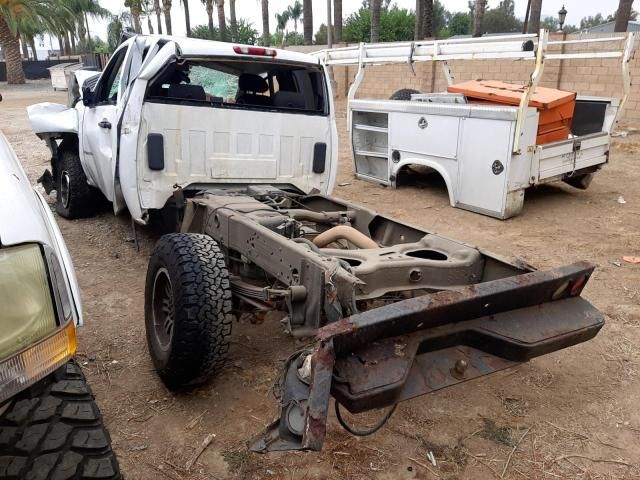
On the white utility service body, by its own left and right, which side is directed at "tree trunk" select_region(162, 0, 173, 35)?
front

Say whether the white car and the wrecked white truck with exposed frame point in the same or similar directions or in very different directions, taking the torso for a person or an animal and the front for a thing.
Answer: very different directions

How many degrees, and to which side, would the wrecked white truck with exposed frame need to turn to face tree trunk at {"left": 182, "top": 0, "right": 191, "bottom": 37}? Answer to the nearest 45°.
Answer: approximately 45° to its right

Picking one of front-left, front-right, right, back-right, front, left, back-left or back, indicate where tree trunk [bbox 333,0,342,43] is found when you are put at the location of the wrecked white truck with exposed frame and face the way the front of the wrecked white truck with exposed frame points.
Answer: front-right

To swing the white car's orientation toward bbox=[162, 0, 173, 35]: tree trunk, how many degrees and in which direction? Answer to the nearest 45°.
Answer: approximately 180°

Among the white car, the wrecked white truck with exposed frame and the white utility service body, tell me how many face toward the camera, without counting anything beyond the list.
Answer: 1

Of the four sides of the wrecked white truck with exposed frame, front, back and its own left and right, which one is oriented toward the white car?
left

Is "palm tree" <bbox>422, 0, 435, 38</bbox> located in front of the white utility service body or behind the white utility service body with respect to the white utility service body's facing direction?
in front

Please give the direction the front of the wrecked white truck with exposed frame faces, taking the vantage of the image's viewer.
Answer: facing away from the viewer and to the left of the viewer

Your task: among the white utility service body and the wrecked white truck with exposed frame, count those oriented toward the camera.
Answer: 0

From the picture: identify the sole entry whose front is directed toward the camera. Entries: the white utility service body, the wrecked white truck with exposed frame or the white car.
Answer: the white car

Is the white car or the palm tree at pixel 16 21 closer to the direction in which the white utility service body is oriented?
the palm tree

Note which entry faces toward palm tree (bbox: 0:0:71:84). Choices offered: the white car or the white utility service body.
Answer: the white utility service body

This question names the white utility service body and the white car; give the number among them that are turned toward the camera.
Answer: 1

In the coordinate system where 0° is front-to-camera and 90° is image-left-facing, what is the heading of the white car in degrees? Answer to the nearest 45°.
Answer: approximately 0°

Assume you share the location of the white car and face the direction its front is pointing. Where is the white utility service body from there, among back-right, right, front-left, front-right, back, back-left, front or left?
back-left

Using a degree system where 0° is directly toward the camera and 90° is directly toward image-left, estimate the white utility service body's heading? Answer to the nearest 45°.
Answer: approximately 135°
